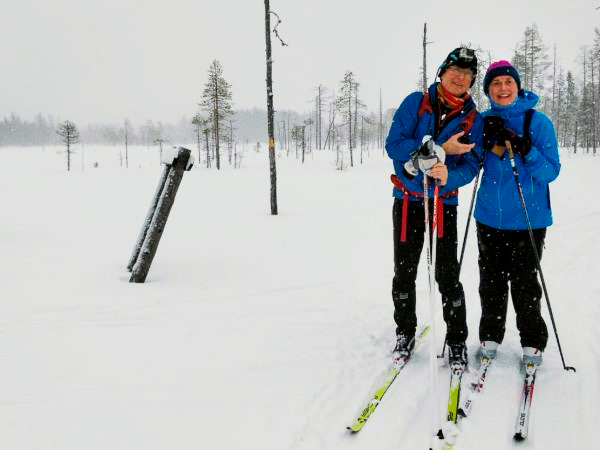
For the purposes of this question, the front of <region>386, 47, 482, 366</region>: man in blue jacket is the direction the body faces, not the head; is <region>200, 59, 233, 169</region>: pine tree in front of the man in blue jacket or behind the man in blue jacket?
behind

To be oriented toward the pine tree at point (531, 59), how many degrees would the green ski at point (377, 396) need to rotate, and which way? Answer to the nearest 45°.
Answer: approximately 135° to its right

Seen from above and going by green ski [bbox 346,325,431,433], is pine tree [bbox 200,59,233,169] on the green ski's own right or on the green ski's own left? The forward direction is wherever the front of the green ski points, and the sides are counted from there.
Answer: on the green ski's own right

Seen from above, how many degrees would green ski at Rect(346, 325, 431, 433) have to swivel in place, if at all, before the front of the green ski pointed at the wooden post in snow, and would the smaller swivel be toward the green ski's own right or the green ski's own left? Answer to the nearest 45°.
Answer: approximately 90° to the green ski's own right

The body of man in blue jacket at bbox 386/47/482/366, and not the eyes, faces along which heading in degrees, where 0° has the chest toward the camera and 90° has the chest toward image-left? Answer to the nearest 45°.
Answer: approximately 0°

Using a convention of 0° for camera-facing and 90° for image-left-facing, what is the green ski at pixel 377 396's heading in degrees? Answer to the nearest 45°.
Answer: approximately 45°
